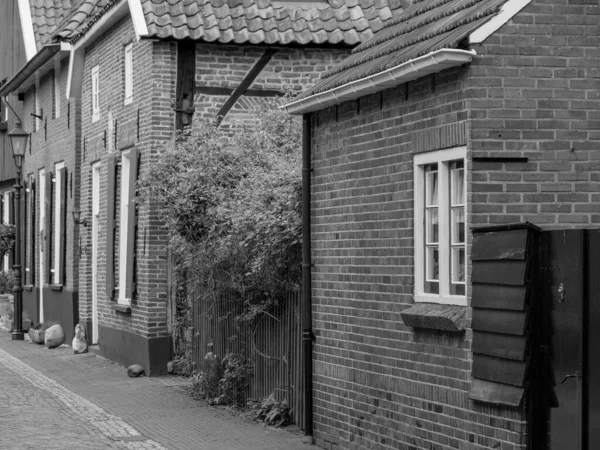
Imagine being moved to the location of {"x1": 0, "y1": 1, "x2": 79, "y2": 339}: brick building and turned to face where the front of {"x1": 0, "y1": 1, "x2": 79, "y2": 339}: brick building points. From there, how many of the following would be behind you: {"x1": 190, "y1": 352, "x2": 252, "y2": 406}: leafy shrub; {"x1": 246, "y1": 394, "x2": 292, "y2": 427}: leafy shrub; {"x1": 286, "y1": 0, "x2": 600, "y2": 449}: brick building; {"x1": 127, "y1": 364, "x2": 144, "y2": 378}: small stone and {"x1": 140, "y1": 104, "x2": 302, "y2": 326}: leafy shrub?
0

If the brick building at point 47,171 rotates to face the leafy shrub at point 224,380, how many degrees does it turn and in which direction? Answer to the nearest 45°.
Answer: approximately 45° to its left

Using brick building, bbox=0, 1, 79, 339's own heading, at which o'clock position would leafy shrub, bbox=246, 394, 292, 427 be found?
The leafy shrub is roughly at 10 o'clock from the brick building.

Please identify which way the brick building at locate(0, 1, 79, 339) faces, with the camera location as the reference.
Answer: facing the viewer and to the left of the viewer

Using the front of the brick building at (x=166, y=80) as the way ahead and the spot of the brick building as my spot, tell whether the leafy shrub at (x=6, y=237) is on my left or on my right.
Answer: on my right

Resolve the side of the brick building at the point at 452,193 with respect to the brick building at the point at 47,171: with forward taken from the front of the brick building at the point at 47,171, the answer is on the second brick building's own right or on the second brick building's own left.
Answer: on the second brick building's own left
